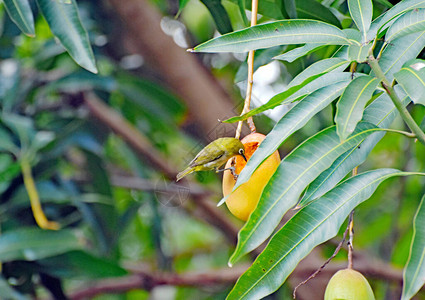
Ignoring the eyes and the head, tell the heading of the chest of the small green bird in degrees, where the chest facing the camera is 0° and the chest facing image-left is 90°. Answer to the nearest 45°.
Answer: approximately 270°

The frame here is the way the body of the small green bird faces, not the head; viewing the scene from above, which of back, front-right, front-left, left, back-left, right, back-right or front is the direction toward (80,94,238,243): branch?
left

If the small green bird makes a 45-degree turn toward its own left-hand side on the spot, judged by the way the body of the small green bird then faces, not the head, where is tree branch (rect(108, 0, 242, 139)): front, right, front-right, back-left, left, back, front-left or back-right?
front-left
